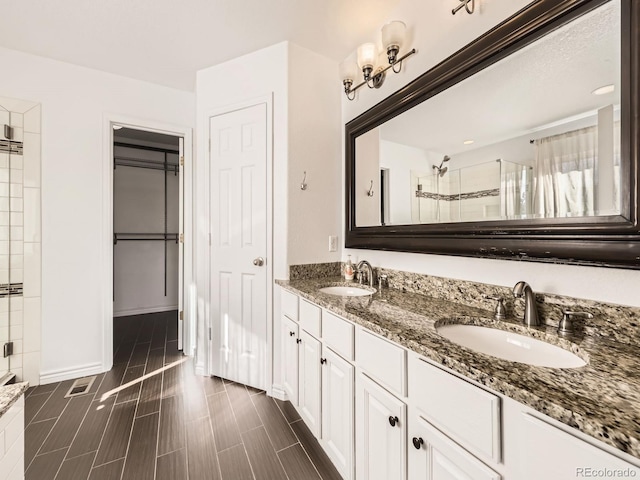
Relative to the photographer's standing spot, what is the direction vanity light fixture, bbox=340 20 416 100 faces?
facing the viewer and to the left of the viewer

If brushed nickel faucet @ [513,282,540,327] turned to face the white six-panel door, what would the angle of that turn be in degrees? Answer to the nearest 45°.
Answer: approximately 45° to its right

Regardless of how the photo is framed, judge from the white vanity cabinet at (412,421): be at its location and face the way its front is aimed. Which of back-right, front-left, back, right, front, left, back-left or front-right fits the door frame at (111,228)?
front-right

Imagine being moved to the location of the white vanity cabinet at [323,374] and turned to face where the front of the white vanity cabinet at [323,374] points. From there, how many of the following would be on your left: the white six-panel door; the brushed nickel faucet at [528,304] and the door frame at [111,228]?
1

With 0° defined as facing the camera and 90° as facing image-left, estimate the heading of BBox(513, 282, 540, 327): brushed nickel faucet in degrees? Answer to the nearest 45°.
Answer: approximately 45°

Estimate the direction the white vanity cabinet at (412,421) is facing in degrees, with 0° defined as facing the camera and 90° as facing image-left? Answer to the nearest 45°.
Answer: approximately 45°

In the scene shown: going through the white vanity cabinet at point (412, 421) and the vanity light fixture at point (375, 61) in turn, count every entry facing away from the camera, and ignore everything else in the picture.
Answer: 0

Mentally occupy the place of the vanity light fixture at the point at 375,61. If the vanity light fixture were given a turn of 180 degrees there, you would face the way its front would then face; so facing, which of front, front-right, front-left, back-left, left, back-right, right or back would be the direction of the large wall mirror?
right

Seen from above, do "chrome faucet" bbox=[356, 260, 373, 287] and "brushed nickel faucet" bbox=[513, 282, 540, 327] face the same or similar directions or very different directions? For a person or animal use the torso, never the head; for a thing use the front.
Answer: same or similar directions

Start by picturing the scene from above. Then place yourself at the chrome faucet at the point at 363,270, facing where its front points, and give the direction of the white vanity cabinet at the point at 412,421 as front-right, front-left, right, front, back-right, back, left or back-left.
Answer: front-left
